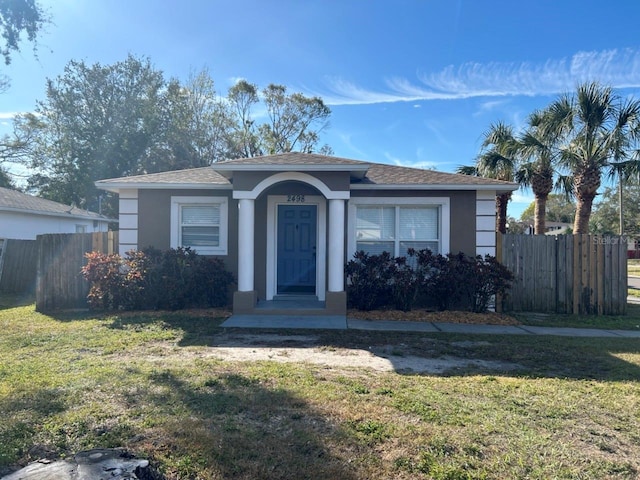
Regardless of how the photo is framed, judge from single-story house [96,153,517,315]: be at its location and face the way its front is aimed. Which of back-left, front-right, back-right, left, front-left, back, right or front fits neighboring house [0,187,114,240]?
back-right

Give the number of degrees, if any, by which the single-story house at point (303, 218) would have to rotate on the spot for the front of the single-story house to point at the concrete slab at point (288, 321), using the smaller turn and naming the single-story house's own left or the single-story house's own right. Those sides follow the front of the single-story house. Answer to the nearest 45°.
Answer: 0° — it already faces it

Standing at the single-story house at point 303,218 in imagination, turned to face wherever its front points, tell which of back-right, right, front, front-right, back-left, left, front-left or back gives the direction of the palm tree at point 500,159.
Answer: back-left

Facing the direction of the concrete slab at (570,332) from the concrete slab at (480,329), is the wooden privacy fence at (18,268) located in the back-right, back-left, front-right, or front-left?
back-left

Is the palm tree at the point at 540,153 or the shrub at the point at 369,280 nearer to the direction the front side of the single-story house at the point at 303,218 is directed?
the shrub

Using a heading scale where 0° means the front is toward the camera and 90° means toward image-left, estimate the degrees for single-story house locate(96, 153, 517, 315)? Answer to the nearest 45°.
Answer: approximately 0°

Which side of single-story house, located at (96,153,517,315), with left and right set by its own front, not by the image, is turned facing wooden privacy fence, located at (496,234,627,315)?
left
